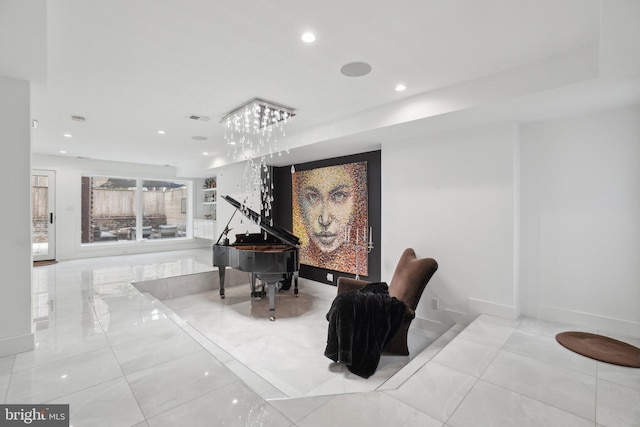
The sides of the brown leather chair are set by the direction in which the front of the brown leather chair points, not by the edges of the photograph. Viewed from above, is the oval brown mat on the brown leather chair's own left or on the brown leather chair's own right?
on the brown leather chair's own left

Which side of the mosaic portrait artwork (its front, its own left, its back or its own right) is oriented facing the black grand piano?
front

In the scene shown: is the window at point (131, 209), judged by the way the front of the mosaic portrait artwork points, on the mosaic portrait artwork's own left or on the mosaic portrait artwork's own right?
on the mosaic portrait artwork's own right

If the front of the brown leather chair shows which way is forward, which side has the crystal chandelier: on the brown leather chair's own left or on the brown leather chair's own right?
on the brown leather chair's own right

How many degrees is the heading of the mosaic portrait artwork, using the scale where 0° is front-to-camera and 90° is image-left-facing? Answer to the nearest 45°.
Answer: approximately 45°

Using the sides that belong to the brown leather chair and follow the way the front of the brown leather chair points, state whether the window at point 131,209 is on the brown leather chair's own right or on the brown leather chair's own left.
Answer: on the brown leather chair's own right

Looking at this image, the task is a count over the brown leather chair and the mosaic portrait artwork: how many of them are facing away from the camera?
0

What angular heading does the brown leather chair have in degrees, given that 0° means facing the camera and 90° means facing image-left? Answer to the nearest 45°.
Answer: approximately 45°

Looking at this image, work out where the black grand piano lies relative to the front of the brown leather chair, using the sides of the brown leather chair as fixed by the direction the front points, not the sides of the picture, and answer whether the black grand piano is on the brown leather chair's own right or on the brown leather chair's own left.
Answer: on the brown leather chair's own right
